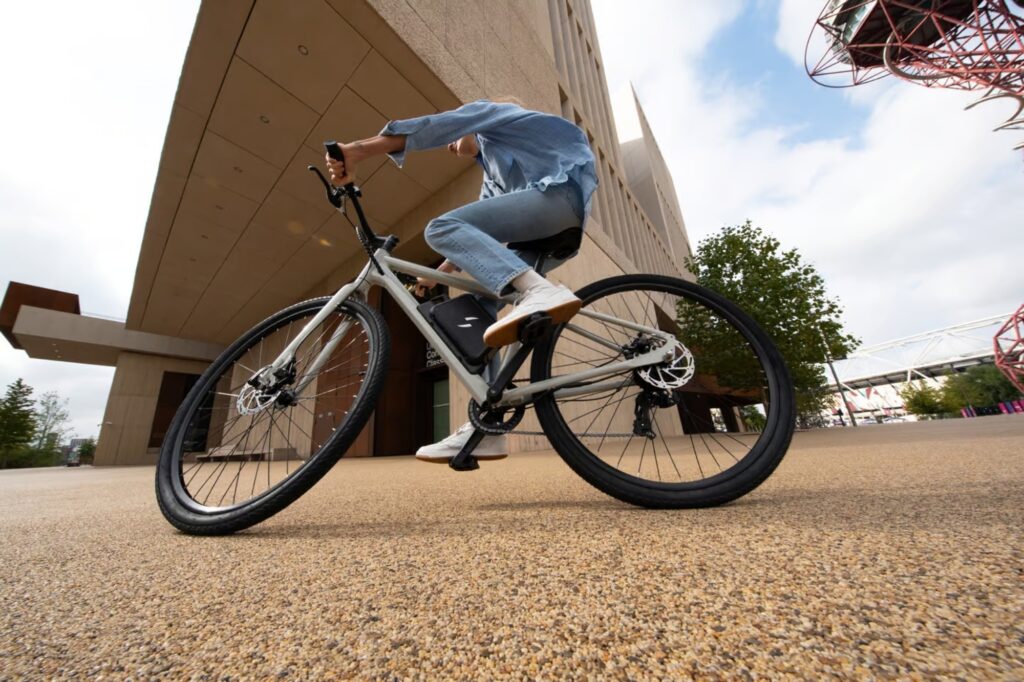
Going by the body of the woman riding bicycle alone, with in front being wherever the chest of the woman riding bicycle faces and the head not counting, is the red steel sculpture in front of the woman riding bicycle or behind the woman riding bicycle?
behind

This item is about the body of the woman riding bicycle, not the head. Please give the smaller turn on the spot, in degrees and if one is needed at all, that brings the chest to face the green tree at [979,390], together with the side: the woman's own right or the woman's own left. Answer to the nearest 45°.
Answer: approximately 135° to the woman's own right

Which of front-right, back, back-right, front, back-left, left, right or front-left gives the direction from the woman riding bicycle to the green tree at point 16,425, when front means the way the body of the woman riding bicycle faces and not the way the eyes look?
front-right

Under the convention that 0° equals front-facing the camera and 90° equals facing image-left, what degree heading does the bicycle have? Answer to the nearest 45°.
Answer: approximately 90°

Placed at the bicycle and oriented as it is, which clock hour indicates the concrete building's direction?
The concrete building is roughly at 2 o'clock from the bicycle.

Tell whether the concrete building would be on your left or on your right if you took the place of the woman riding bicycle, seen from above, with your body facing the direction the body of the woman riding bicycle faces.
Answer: on your right

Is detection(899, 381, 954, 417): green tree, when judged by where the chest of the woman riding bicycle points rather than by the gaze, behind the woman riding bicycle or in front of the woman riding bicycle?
behind

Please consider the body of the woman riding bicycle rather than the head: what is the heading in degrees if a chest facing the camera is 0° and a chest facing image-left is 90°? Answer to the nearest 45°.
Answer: approximately 90°

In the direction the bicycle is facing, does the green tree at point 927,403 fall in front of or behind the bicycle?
behind

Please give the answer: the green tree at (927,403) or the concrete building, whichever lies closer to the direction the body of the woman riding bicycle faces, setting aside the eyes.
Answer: the concrete building

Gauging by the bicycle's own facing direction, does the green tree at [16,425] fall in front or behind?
in front

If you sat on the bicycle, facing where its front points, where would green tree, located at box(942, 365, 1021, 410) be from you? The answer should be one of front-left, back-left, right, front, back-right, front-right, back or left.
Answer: back-right
